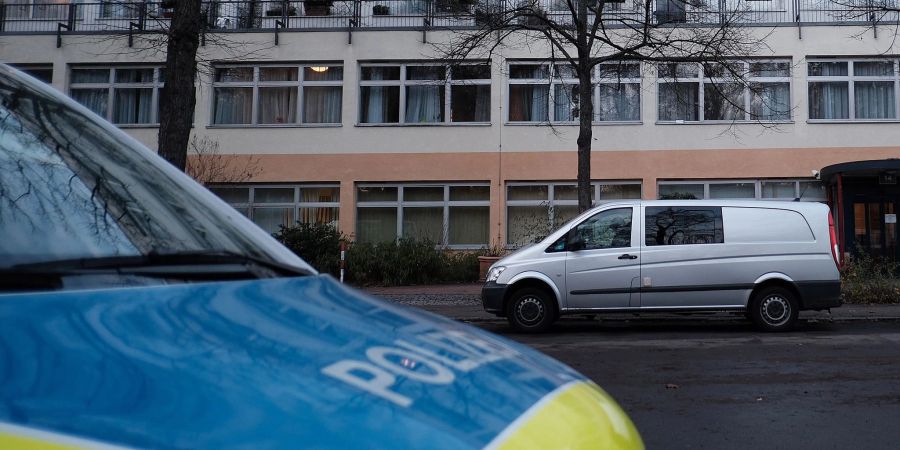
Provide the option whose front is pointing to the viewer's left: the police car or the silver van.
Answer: the silver van

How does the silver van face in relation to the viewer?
to the viewer's left

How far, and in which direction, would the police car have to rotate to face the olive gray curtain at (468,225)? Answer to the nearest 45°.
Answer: approximately 135° to its left

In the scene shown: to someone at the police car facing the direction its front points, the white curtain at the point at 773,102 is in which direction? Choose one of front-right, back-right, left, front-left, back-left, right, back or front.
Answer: left

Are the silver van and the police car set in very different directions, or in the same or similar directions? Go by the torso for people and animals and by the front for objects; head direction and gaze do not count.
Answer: very different directions

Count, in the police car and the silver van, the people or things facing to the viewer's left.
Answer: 1

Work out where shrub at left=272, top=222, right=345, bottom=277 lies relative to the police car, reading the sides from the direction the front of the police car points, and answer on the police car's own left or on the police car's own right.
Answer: on the police car's own left

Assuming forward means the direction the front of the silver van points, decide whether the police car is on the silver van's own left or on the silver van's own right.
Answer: on the silver van's own left

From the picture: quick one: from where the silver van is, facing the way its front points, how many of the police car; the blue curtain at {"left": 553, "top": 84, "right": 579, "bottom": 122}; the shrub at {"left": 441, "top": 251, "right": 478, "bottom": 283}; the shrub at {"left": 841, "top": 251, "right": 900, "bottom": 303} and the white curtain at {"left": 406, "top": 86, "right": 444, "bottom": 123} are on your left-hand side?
1

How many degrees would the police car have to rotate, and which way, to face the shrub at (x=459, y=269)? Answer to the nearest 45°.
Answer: approximately 135° to its left

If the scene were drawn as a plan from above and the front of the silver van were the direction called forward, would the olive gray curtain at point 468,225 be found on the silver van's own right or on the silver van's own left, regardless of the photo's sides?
on the silver van's own right

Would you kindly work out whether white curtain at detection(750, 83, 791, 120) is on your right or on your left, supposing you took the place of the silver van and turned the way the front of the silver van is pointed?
on your right

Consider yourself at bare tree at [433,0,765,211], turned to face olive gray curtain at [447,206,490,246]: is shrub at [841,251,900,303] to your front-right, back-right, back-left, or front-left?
back-right

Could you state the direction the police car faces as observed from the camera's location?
facing the viewer and to the right of the viewer

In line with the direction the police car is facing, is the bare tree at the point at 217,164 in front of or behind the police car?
behind

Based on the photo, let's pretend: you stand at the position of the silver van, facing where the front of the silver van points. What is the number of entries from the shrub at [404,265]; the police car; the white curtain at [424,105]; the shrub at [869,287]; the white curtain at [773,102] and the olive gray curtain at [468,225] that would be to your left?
1

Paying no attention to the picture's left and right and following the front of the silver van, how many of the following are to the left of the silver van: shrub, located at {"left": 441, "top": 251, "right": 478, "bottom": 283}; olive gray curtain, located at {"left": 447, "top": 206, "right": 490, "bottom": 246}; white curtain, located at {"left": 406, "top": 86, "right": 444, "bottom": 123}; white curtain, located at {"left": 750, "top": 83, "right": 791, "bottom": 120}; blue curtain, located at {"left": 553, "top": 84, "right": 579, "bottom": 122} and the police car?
1

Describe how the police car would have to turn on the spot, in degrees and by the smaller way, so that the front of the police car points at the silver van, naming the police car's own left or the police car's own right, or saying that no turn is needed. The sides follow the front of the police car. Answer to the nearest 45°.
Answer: approximately 90° to the police car's own left
